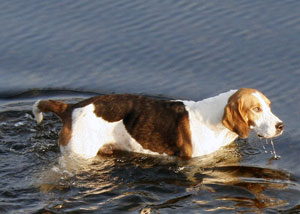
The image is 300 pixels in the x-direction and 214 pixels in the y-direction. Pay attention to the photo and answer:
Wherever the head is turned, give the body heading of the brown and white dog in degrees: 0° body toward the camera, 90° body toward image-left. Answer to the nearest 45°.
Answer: approximately 270°
